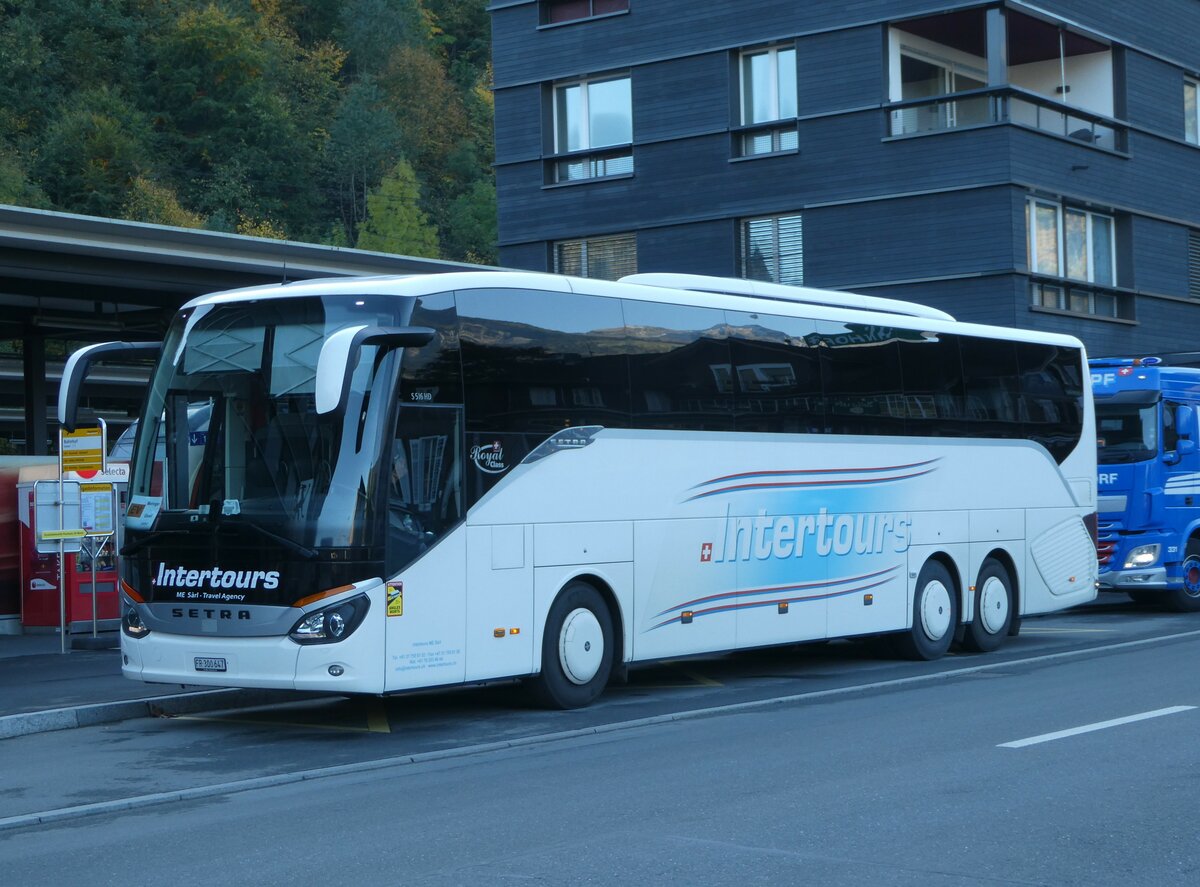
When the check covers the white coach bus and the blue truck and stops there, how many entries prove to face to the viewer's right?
0

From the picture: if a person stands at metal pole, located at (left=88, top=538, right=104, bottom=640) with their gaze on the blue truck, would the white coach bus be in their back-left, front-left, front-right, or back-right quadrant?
front-right

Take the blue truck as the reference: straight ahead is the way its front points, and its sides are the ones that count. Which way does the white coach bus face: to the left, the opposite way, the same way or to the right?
the same way

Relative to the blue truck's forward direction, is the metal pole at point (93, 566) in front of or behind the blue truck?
in front

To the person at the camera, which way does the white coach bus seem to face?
facing the viewer and to the left of the viewer

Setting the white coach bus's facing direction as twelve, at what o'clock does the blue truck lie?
The blue truck is roughly at 6 o'clock from the white coach bus.

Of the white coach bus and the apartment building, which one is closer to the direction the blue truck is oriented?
the white coach bus

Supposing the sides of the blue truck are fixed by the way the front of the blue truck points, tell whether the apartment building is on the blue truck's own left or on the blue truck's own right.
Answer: on the blue truck's own right

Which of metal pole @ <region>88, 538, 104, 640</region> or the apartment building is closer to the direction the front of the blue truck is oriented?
the metal pole

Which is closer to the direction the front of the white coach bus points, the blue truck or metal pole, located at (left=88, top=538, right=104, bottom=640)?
the metal pole

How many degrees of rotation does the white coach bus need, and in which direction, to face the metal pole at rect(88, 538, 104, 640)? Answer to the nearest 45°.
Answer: approximately 90° to its right

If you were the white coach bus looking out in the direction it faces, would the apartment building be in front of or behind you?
behind

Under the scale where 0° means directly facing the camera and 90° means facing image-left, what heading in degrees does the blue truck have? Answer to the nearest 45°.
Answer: approximately 45°
